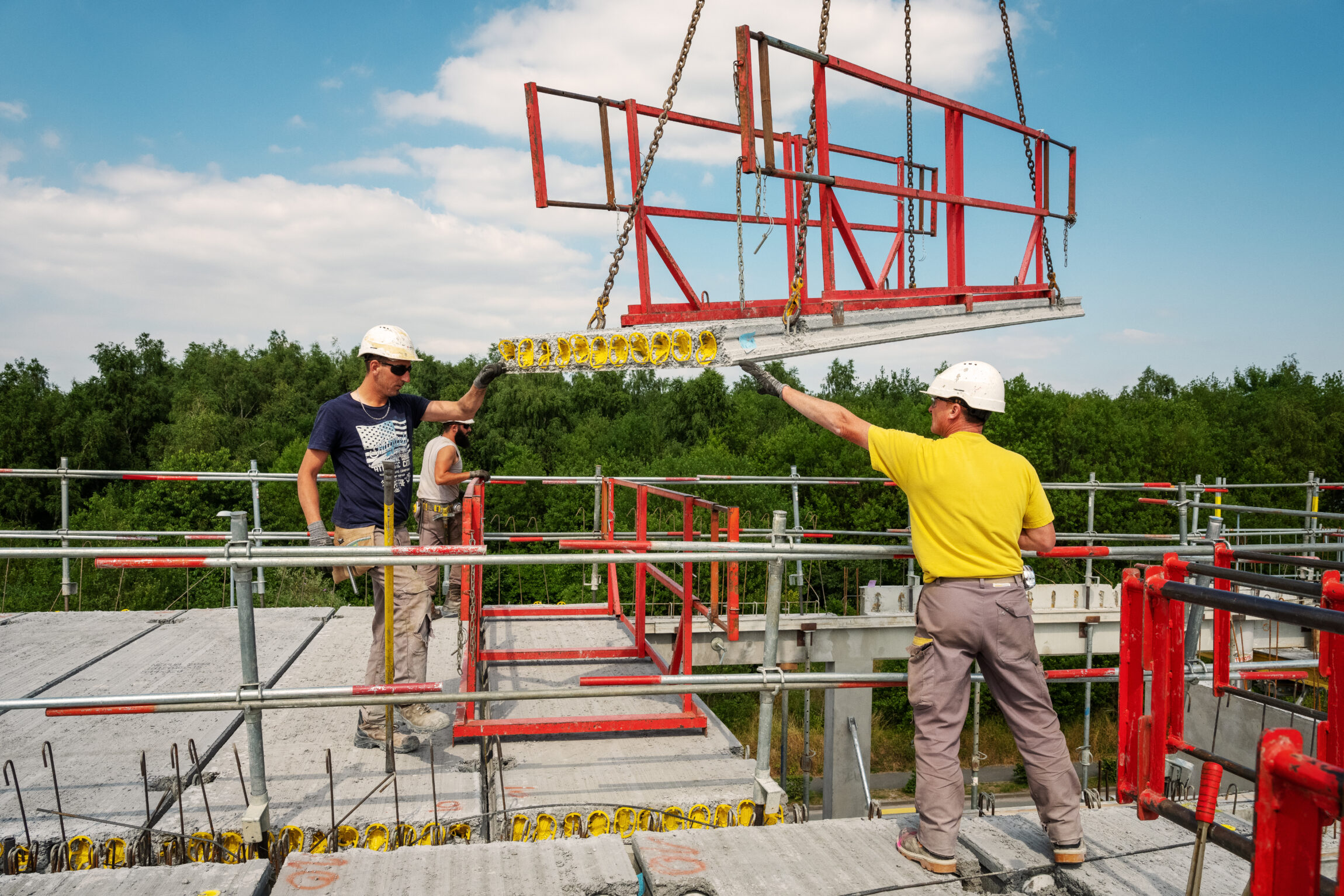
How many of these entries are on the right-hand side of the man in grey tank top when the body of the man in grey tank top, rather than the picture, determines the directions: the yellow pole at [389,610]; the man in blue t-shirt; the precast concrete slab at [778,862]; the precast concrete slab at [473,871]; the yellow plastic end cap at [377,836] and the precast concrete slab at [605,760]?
6

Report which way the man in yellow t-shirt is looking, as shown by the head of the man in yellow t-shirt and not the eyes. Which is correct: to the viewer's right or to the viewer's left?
to the viewer's left

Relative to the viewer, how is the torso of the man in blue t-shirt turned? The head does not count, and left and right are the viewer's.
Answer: facing the viewer and to the right of the viewer

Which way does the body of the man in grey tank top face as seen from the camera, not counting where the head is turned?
to the viewer's right

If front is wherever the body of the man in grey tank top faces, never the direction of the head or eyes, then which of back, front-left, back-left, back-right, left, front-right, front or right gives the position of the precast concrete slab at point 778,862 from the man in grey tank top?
right

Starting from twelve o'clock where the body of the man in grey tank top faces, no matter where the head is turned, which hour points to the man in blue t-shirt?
The man in blue t-shirt is roughly at 3 o'clock from the man in grey tank top.

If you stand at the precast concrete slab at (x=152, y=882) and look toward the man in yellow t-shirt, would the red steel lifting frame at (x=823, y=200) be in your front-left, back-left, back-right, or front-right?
front-left

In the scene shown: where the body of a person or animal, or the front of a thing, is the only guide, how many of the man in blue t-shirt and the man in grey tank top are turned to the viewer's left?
0

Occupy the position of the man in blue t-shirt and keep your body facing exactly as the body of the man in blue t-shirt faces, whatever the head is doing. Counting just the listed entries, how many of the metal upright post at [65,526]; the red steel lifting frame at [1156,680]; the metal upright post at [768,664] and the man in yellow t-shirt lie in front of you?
3

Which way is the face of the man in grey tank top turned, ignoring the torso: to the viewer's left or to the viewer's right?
to the viewer's right

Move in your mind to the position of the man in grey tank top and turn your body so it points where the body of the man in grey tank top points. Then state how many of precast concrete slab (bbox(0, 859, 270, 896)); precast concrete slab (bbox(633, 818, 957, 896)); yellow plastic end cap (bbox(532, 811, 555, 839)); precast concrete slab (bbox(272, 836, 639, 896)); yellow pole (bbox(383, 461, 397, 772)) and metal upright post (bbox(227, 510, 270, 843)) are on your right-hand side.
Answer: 6
